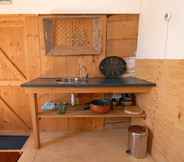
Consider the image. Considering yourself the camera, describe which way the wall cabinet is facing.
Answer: facing the viewer

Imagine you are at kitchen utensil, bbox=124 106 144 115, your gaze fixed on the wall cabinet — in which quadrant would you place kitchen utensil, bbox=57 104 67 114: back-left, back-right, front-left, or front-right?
front-left

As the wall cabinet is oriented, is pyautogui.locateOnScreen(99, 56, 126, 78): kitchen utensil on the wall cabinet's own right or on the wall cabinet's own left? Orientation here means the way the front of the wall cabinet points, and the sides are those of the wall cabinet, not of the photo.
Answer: on the wall cabinet's own left
